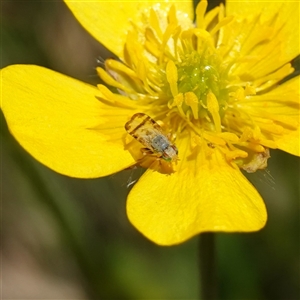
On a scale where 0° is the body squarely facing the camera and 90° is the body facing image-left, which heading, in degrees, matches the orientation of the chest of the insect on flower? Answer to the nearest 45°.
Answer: approximately 315°
